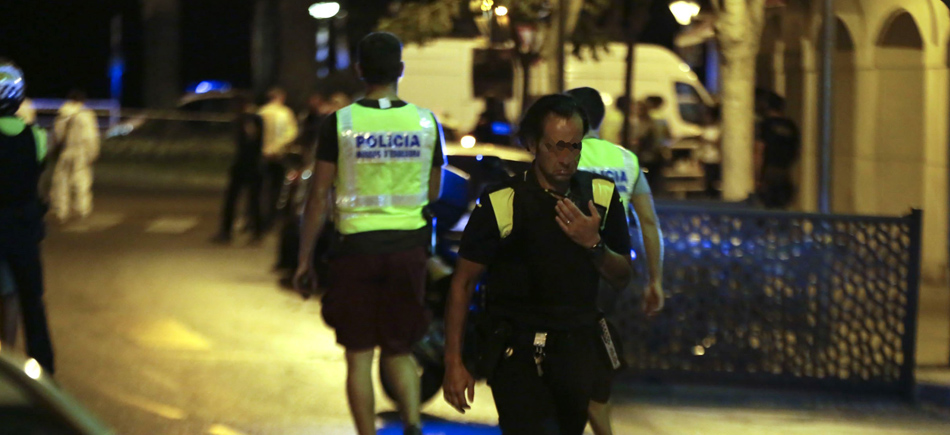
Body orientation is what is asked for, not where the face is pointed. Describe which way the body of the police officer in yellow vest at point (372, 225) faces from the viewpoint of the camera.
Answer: away from the camera

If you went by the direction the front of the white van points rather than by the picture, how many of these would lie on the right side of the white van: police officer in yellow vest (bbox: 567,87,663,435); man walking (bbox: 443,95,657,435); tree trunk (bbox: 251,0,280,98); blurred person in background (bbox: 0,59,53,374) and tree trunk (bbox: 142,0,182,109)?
3

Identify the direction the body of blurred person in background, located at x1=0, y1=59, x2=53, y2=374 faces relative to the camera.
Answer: away from the camera

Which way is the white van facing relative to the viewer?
to the viewer's right

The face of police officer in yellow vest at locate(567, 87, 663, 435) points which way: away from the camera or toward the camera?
away from the camera

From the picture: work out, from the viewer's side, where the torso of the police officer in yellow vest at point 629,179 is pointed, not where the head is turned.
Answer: away from the camera

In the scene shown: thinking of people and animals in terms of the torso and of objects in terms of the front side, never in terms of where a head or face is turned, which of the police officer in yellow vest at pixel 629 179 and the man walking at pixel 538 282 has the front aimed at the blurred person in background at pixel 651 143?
the police officer in yellow vest

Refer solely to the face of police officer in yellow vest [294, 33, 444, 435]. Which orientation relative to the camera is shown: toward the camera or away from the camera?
away from the camera

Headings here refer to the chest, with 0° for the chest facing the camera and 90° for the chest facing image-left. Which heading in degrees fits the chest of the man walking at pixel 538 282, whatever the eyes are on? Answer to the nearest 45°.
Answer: approximately 0°

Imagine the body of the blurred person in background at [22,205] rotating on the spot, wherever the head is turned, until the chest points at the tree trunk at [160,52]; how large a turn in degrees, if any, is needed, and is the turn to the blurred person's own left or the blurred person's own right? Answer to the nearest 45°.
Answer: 0° — they already face it
